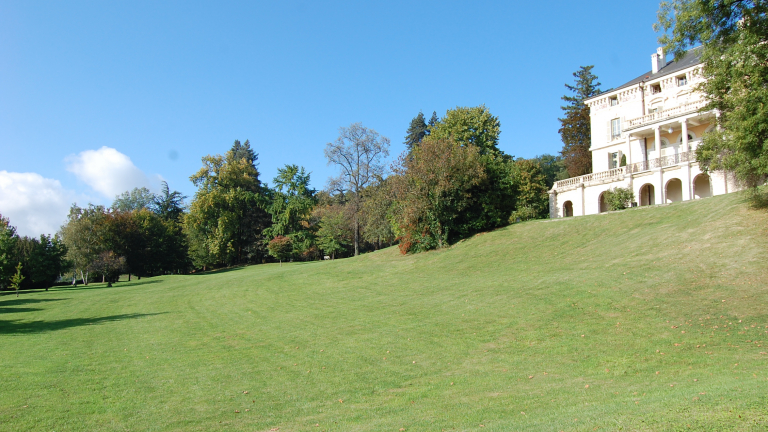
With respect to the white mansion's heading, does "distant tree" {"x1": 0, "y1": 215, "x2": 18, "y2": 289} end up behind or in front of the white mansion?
in front

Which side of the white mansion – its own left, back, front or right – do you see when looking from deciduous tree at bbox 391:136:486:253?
front

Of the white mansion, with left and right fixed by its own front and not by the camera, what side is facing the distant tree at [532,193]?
right

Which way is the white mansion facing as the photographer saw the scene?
facing the viewer and to the left of the viewer

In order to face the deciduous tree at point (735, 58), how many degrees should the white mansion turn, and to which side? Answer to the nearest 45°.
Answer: approximately 45° to its left

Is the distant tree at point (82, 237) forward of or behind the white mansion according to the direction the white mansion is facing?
forward
